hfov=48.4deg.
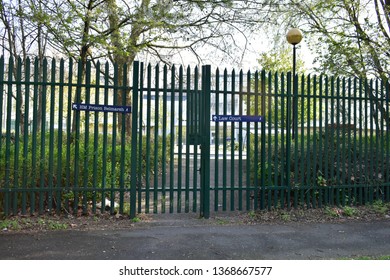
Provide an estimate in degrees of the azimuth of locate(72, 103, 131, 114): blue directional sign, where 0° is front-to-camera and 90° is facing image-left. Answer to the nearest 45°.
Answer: approximately 0°

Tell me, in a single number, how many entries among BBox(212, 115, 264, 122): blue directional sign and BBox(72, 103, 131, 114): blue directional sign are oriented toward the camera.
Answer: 2

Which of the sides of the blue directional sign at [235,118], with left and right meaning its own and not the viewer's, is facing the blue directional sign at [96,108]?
right

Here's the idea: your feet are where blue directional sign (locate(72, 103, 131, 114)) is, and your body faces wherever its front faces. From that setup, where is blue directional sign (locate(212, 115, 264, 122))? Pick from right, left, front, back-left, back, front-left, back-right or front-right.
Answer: left
